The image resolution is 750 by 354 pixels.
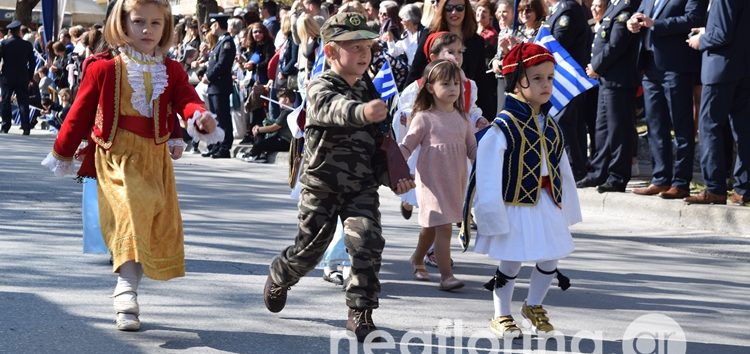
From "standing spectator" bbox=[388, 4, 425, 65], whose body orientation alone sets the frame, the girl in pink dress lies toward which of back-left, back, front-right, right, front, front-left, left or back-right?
front-left

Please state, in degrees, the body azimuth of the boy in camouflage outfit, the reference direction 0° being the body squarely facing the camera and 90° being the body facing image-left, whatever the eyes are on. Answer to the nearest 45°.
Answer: approximately 315°

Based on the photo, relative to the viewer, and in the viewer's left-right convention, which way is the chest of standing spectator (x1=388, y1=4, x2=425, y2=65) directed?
facing the viewer and to the left of the viewer

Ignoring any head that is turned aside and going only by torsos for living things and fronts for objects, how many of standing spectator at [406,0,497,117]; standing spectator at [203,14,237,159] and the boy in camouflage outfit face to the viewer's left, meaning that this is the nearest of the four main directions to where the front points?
1

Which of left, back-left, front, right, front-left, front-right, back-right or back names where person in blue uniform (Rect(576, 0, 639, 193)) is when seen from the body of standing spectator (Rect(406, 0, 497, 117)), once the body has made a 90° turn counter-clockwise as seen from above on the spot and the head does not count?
front-left

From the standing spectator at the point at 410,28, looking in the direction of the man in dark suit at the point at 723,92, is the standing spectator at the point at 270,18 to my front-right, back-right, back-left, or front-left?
back-left

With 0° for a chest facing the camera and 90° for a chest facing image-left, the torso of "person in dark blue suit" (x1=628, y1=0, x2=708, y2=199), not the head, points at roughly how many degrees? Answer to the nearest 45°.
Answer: approximately 45°

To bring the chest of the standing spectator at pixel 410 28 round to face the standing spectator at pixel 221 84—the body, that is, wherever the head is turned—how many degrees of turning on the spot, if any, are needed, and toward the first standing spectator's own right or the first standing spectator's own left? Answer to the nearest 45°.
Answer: approximately 90° to the first standing spectator's own right

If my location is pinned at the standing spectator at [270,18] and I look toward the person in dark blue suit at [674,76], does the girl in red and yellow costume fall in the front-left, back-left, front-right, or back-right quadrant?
front-right

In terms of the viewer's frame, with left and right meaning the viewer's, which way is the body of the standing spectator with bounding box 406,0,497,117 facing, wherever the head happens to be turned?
facing the viewer

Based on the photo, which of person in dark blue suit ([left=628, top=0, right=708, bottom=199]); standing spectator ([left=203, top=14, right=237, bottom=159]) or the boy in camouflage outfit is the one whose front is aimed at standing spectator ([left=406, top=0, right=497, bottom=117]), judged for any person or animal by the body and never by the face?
the person in dark blue suit

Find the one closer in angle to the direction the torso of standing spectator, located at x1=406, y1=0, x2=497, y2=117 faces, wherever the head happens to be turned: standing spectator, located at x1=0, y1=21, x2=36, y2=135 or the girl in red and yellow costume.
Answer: the girl in red and yellow costume
